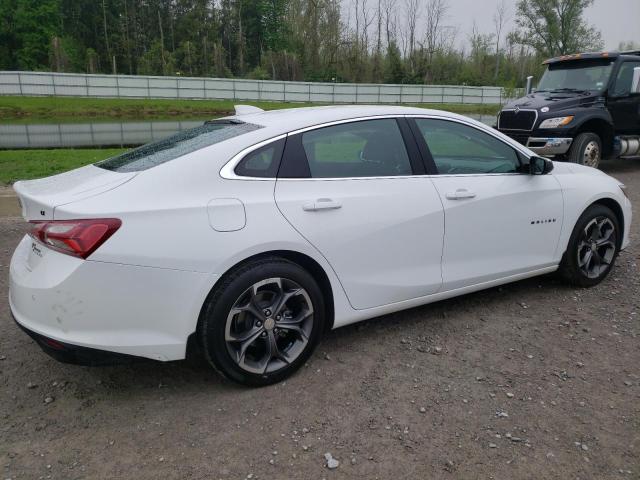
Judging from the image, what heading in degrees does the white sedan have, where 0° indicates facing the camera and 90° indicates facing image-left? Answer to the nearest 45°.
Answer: approximately 225°

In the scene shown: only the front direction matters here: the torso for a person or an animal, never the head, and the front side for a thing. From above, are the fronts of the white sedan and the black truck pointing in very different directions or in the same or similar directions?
very different directions

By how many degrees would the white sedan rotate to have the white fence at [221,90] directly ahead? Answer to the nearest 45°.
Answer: approximately 45° to its left

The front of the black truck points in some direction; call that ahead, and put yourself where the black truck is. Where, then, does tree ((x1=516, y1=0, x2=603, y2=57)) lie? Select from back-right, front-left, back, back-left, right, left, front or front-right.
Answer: back-right

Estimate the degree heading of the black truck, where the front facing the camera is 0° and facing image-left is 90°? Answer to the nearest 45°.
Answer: approximately 45°

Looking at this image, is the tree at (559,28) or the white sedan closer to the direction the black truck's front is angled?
the white sedan

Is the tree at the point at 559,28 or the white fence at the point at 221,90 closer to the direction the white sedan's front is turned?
the tree
